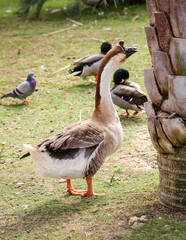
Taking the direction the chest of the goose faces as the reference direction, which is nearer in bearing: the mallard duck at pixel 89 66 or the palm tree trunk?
the palm tree trunk

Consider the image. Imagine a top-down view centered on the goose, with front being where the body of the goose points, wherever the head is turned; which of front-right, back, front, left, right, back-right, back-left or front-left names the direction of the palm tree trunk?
front-right

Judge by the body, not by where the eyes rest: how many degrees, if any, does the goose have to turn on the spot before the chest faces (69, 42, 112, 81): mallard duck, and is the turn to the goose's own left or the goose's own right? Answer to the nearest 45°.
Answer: approximately 90° to the goose's own left

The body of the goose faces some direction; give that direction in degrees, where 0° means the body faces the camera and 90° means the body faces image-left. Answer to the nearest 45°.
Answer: approximately 270°

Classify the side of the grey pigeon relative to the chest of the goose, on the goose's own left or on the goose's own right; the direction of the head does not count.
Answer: on the goose's own left
